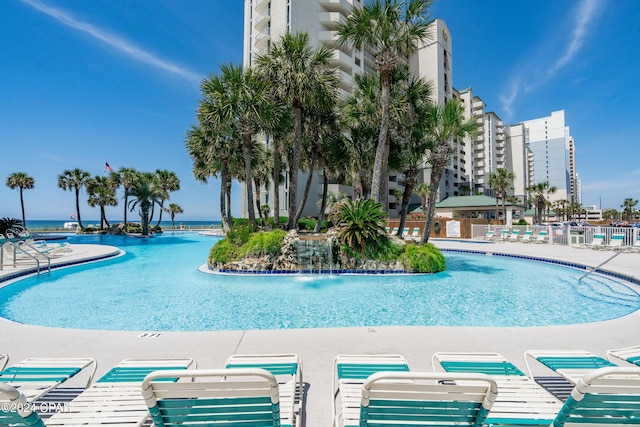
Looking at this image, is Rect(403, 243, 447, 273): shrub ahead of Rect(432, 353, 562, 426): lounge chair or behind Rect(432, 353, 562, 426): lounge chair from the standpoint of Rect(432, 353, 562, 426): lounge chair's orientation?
ahead

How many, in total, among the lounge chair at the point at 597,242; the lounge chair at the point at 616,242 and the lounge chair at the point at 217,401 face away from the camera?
1

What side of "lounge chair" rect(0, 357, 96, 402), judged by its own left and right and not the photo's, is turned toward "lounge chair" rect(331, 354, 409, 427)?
right

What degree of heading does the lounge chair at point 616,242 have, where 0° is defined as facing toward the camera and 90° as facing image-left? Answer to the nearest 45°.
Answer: approximately 45°

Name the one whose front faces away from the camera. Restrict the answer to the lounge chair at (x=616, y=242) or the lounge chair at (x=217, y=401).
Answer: the lounge chair at (x=217, y=401)

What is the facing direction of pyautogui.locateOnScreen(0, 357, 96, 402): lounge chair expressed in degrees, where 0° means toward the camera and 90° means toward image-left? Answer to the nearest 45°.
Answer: approximately 225°

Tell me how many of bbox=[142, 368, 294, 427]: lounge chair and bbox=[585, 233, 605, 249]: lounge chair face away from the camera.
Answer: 1

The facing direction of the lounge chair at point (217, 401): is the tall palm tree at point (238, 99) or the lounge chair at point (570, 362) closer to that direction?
the tall palm tree

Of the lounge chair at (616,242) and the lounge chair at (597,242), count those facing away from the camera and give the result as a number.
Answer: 0

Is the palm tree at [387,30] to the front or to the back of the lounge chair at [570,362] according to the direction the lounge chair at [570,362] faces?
to the front

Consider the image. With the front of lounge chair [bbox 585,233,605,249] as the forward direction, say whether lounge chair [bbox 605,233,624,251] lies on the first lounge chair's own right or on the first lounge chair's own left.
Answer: on the first lounge chair's own left

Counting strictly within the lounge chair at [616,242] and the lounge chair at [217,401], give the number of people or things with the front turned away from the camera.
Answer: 1

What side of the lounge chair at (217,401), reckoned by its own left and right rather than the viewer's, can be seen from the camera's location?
back

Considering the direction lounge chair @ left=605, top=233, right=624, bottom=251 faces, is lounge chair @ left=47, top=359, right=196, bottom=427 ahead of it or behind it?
ahead

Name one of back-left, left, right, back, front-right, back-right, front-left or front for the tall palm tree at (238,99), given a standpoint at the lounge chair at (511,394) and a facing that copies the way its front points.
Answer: front
